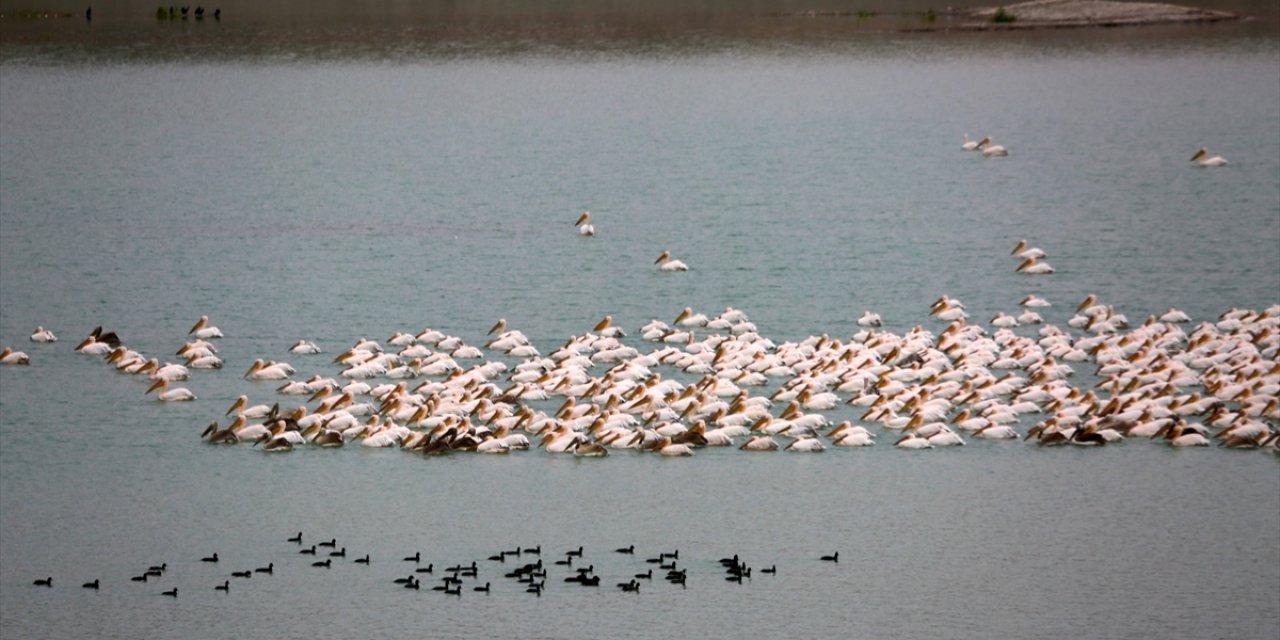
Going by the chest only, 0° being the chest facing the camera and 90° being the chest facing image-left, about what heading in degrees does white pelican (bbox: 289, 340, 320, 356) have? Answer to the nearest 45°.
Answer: approximately 90°

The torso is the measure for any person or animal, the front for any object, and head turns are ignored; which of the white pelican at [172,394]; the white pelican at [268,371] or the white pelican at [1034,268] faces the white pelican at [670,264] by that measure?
the white pelican at [1034,268]

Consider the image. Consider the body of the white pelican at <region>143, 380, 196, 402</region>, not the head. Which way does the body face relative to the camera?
to the viewer's left

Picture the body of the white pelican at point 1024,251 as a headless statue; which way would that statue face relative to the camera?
to the viewer's left

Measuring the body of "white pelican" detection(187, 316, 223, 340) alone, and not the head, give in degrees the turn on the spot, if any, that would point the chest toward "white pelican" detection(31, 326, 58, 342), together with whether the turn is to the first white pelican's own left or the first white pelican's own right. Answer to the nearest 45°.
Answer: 0° — it already faces it

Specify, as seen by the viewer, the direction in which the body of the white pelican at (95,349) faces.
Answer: to the viewer's left

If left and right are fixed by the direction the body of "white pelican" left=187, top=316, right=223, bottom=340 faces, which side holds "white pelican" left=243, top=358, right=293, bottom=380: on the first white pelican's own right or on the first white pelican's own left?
on the first white pelican's own left

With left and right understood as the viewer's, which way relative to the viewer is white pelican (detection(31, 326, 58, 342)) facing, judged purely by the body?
facing to the left of the viewer

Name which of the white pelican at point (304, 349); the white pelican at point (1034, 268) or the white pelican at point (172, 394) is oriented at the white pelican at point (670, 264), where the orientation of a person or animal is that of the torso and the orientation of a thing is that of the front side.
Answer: the white pelican at point (1034, 268)

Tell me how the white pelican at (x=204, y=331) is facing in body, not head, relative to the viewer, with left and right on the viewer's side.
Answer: facing to the left of the viewer

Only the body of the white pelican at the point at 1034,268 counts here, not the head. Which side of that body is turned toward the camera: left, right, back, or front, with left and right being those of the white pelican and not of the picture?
left

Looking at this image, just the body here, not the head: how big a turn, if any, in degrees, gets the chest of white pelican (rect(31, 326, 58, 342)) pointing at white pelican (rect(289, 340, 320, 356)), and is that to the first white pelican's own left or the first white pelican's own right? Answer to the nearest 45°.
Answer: approximately 135° to the first white pelican's own left

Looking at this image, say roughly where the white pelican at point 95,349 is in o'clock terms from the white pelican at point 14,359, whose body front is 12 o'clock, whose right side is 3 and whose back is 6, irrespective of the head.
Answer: the white pelican at point 95,349 is roughly at 6 o'clock from the white pelican at point 14,359.

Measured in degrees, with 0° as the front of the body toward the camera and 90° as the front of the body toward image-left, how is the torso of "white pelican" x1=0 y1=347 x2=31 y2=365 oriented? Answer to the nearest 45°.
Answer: approximately 90°
